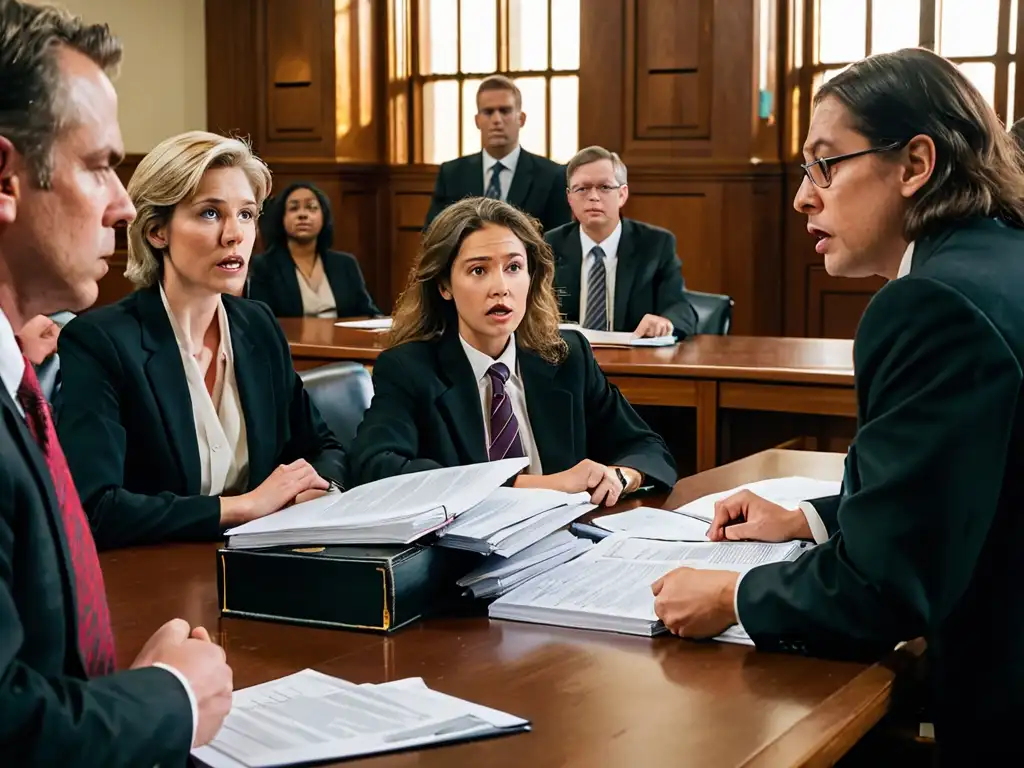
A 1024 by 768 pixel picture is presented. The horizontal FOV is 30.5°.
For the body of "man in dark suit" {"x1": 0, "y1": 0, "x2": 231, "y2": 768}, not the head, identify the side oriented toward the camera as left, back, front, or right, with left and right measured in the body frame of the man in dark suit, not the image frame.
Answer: right

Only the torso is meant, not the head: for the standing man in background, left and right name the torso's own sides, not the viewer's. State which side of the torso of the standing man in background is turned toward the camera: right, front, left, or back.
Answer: front

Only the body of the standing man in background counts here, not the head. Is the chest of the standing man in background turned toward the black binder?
yes

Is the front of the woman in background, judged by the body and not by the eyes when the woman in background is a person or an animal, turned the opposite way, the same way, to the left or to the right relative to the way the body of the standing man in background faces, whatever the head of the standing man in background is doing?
the same way

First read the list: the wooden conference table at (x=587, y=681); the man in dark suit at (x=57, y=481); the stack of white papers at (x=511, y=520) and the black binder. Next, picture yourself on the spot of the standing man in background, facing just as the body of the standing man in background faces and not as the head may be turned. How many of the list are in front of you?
4

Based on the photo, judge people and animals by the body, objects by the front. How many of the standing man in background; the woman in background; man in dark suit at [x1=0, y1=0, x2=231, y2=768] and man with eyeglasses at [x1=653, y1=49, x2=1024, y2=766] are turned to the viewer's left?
1

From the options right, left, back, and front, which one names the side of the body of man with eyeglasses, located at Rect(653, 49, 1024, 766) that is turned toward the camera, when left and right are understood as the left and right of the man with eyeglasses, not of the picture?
left

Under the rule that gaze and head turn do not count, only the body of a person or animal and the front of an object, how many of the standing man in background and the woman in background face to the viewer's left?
0

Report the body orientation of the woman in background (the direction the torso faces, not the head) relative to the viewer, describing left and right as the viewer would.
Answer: facing the viewer

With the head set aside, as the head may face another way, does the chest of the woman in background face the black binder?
yes

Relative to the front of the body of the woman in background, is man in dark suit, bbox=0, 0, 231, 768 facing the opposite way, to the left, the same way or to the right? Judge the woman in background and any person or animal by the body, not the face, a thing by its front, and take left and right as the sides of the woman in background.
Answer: to the left

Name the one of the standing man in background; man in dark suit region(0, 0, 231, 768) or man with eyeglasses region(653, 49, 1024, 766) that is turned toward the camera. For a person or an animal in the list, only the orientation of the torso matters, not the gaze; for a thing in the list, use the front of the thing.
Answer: the standing man in background

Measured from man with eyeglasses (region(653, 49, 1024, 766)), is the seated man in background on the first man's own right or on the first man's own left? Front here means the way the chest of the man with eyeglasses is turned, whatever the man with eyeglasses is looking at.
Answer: on the first man's own right

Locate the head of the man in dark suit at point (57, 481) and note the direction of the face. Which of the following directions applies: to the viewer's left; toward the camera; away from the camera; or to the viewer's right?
to the viewer's right

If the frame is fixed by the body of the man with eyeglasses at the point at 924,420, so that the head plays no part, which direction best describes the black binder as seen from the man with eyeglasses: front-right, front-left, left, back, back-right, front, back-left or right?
front
